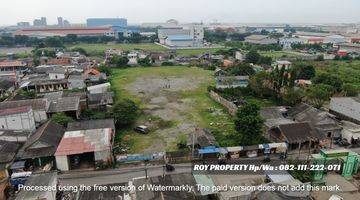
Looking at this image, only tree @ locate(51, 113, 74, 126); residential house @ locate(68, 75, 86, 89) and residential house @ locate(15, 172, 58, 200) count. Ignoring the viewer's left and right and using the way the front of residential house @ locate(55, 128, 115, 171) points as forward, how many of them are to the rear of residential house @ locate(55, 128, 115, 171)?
2

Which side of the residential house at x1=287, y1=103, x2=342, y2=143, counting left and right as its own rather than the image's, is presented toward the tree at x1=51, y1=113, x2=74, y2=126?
right

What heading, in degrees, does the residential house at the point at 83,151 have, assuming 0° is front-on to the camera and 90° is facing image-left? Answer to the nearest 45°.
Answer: approximately 0°

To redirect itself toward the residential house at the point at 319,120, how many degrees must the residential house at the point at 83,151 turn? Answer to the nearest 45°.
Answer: approximately 90° to its left

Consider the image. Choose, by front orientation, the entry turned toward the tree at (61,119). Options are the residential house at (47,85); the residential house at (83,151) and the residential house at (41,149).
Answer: the residential house at (47,85)

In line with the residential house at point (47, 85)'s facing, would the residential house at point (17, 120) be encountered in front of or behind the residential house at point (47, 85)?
in front

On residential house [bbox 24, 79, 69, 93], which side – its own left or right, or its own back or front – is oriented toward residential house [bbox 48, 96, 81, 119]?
front

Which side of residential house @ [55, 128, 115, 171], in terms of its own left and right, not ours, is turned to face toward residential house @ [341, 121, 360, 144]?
left

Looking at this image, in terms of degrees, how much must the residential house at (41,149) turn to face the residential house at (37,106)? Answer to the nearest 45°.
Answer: approximately 180°

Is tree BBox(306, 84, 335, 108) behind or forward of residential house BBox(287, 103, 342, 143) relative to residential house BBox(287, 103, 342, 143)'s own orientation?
behind
